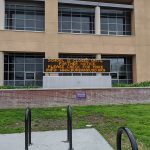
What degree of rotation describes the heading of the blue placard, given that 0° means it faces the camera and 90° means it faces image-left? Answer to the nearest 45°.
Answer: approximately 0°
